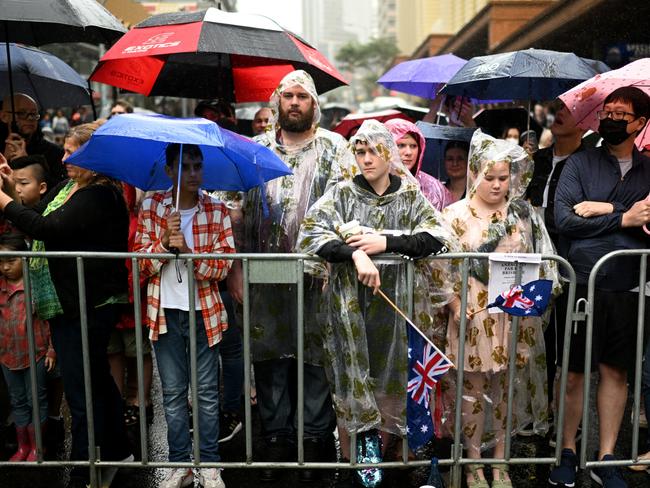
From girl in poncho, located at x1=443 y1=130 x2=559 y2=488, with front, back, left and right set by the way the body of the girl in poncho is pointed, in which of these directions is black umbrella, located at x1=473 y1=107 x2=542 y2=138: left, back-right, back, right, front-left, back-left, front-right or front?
back

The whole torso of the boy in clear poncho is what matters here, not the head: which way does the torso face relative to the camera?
toward the camera

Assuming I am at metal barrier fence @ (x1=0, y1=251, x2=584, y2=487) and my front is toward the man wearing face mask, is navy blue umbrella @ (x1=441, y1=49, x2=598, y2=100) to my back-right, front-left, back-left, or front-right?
front-left

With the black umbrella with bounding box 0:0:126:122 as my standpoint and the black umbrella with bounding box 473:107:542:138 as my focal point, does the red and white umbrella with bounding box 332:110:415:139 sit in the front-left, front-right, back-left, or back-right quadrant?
front-left

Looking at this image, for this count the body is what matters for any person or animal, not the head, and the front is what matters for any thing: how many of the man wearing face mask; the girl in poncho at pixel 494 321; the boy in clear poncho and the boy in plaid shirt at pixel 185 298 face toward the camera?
4

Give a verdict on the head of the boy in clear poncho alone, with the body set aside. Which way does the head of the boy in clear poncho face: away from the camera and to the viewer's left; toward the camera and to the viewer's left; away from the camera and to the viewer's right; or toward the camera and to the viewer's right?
toward the camera and to the viewer's left

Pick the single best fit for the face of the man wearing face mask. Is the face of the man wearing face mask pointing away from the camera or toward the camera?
toward the camera

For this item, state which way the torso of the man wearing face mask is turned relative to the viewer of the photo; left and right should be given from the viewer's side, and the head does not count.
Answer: facing the viewer

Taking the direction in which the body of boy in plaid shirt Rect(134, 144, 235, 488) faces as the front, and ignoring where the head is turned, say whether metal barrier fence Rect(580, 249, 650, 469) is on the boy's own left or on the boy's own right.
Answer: on the boy's own left

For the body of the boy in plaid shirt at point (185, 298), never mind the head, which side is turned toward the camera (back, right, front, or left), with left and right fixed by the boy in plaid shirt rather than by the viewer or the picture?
front

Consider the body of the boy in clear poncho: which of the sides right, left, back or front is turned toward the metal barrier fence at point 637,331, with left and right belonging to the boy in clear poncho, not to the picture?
left

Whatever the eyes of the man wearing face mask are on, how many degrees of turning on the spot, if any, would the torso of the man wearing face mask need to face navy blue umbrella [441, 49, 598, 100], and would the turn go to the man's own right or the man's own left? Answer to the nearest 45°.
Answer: approximately 135° to the man's own right

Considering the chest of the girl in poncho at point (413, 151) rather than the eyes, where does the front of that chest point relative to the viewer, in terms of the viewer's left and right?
facing the viewer and to the left of the viewer

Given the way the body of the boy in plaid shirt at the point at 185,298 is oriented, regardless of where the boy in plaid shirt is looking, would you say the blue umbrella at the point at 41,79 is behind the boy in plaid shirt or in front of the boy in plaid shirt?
behind
